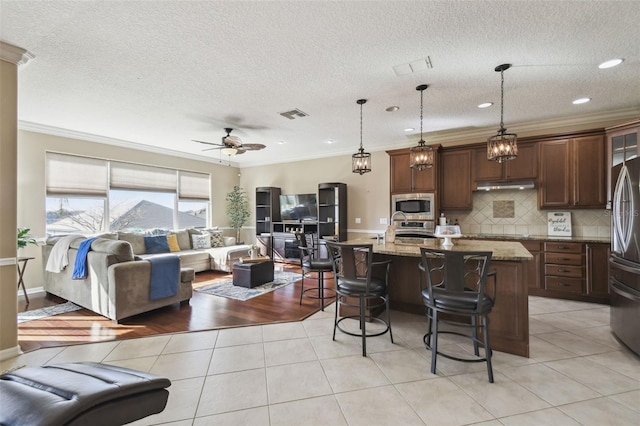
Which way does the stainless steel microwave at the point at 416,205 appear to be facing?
toward the camera

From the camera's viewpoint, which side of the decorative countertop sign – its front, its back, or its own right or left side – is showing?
front

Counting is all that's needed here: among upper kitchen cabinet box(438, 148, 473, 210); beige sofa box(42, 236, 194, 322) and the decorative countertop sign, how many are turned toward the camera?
2

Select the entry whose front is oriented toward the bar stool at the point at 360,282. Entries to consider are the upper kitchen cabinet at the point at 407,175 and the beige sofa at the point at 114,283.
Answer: the upper kitchen cabinet

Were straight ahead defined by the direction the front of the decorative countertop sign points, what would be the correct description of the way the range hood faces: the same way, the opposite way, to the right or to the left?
the same way

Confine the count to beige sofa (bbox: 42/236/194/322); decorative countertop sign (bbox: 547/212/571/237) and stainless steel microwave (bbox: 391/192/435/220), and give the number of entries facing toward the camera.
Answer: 2

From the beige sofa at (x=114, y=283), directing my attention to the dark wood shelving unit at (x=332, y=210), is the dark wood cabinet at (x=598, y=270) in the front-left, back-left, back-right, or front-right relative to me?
front-right

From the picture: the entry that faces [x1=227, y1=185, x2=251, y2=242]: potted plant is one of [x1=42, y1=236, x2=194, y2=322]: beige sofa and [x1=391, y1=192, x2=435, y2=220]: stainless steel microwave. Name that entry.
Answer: the beige sofa

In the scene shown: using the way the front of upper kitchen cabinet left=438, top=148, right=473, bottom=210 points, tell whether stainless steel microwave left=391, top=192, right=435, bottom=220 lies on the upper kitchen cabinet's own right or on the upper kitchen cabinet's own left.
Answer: on the upper kitchen cabinet's own right

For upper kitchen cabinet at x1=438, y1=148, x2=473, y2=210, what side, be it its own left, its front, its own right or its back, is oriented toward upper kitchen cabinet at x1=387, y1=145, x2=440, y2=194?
right

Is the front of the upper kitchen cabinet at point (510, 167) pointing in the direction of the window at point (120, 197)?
no

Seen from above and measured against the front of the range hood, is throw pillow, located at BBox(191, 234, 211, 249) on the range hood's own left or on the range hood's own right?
on the range hood's own right

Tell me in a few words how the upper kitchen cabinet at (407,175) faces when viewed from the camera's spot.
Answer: facing the viewer

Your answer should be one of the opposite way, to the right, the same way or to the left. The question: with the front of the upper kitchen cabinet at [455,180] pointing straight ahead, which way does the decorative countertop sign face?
the same way

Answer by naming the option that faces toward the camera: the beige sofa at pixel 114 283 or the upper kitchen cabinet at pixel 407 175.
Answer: the upper kitchen cabinet

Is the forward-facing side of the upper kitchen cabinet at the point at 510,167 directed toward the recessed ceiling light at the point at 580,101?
no

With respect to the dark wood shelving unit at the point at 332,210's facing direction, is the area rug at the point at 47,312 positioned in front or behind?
in front

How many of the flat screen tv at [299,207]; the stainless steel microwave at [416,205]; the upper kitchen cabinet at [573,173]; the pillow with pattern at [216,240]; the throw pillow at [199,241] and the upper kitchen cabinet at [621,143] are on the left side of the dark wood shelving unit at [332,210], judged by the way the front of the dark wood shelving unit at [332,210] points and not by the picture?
3

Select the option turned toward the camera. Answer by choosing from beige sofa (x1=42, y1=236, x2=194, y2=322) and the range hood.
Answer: the range hood

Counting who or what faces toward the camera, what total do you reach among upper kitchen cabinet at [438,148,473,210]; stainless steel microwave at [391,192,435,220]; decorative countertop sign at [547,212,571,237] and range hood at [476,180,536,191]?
4

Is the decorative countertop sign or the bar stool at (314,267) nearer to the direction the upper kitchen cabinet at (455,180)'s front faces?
the bar stool

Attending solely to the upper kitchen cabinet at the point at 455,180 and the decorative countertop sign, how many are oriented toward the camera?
2
